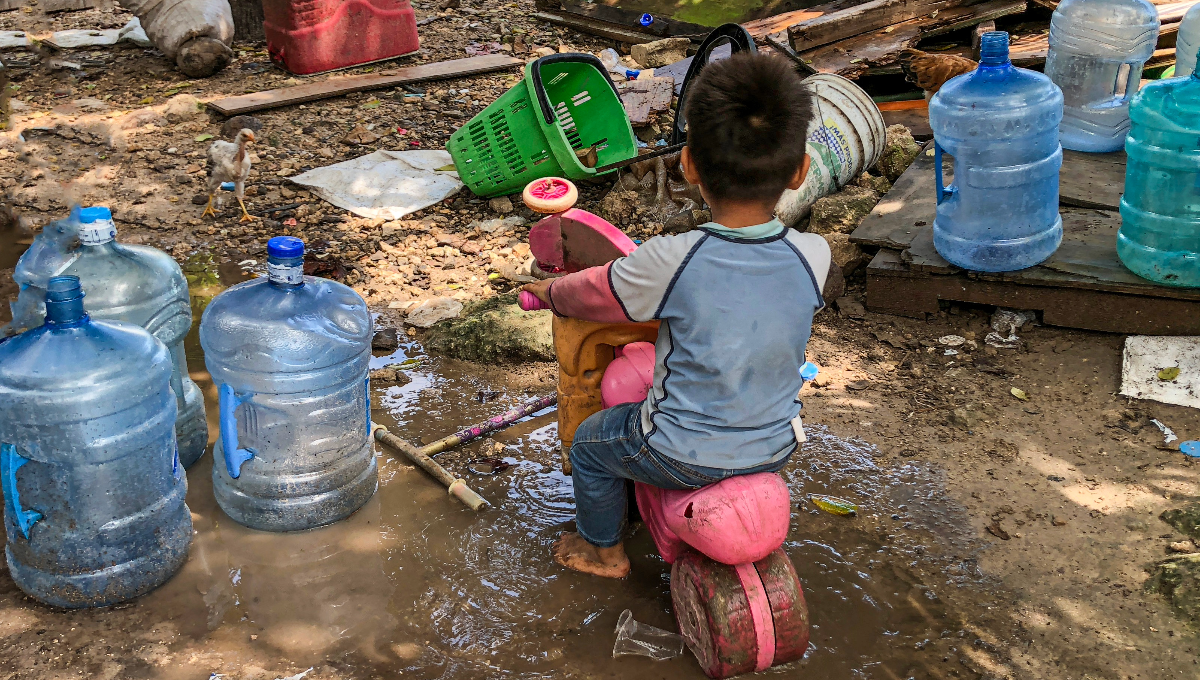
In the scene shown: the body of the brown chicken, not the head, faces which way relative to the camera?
to the viewer's right

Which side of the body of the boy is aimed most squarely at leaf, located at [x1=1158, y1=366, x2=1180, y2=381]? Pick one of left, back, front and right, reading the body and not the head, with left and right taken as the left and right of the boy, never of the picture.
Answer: right

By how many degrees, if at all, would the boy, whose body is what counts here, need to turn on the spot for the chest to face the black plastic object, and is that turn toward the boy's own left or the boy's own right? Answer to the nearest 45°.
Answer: approximately 45° to the boy's own right

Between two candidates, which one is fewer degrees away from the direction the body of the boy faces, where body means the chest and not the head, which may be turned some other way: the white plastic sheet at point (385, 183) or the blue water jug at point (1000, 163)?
the white plastic sheet

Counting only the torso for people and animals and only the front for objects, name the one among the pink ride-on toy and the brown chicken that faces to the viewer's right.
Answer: the brown chicken

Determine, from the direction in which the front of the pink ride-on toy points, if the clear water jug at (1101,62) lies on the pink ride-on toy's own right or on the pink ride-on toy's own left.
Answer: on the pink ride-on toy's own right

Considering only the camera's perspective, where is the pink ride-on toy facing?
facing away from the viewer and to the left of the viewer

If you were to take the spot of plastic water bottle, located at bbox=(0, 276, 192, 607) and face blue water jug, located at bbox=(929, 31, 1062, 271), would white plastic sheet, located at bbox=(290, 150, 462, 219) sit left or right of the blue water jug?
left

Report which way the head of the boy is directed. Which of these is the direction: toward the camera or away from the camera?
away from the camera

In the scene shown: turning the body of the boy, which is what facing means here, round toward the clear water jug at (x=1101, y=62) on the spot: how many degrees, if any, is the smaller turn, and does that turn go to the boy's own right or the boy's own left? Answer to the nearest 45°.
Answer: approximately 90° to the boy's own right

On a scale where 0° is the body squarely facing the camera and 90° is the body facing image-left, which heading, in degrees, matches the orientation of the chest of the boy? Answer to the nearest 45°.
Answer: approximately 135°
